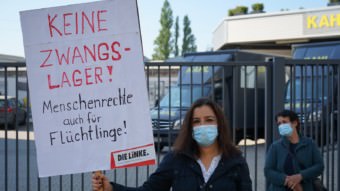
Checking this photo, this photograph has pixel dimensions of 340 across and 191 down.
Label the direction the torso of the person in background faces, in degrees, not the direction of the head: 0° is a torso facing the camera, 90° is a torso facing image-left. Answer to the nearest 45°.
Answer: approximately 0°

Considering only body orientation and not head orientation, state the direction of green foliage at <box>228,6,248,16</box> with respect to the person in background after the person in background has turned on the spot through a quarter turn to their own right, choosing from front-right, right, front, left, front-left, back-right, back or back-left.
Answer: right

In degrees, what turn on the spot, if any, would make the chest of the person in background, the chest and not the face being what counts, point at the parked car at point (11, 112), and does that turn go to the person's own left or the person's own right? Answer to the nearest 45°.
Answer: approximately 90° to the person's own right

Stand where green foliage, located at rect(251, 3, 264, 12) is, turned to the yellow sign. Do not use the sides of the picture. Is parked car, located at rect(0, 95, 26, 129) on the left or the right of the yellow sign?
right

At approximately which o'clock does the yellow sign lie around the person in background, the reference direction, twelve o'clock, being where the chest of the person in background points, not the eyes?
The yellow sign is roughly at 6 o'clock from the person in background.

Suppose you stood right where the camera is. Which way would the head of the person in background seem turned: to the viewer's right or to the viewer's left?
to the viewer's left

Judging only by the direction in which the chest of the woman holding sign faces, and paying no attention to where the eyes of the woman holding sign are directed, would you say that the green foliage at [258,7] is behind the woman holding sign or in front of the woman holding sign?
behind

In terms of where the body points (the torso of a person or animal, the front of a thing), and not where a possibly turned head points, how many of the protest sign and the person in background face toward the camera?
2

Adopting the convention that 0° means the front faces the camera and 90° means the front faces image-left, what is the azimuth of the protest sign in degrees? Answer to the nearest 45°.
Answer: approximately 0°

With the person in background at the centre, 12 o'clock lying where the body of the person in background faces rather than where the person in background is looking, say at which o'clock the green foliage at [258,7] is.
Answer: The green foliage is roughly at 6 o'clock from the person in background.
